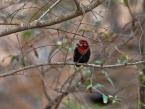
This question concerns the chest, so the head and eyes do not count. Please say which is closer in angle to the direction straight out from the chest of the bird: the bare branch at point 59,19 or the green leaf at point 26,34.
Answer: the bare branch

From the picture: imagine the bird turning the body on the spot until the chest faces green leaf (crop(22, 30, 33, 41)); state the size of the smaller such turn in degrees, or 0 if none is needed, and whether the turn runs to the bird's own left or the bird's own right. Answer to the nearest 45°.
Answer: approximately 90° to the bird's own right

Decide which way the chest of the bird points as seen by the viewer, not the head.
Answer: toward the camera
